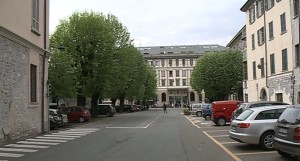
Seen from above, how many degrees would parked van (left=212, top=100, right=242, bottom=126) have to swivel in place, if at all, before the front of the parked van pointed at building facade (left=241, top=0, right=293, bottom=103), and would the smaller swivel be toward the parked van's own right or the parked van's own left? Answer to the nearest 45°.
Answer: approximately 45° to the parked van's own left

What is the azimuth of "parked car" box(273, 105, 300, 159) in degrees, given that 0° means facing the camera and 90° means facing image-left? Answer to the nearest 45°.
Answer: approximately 225°

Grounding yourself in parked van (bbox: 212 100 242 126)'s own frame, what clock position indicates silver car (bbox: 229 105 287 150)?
The silver car is roughly at 3 o'clock from the parked van.

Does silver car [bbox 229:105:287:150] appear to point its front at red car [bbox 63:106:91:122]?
no

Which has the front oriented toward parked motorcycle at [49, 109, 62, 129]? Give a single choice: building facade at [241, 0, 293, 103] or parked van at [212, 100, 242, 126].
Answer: the building facade

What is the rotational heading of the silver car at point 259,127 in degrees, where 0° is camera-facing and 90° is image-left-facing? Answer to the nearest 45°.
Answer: approximately 225°

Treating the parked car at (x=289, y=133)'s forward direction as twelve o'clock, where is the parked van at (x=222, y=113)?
the parked van at (x=222, y=113) is roughly at 10 o'clock from the parked car at (x=289, y=133).

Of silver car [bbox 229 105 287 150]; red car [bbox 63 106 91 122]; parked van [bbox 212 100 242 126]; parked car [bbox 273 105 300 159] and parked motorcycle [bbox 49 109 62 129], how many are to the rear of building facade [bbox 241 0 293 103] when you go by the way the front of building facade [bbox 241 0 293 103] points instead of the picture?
0

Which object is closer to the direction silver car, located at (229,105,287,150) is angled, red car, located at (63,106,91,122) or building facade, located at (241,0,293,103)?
the building facade

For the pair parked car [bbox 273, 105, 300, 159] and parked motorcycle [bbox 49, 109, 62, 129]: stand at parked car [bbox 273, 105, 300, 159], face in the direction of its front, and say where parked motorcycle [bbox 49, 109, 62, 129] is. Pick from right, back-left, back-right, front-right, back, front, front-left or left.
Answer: left

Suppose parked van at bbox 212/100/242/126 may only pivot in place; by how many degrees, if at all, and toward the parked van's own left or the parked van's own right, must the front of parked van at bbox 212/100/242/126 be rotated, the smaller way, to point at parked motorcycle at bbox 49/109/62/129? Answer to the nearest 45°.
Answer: approximately 180°

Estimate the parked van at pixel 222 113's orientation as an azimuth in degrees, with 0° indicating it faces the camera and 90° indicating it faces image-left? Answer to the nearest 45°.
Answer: approximately 270°

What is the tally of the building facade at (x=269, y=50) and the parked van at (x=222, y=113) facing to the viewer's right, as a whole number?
1

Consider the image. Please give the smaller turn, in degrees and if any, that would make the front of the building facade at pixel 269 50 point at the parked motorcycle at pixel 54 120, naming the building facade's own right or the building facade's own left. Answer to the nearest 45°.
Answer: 0° — it already faces it

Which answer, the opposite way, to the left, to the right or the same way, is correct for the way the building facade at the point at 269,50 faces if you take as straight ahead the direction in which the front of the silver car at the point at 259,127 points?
the opposite way

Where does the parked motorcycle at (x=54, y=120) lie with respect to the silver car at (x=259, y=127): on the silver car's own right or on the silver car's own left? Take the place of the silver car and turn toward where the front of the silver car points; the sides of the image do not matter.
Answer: on the silver car's own left

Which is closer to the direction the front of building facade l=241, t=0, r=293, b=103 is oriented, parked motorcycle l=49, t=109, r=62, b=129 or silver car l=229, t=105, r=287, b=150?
the parked motorcycle
